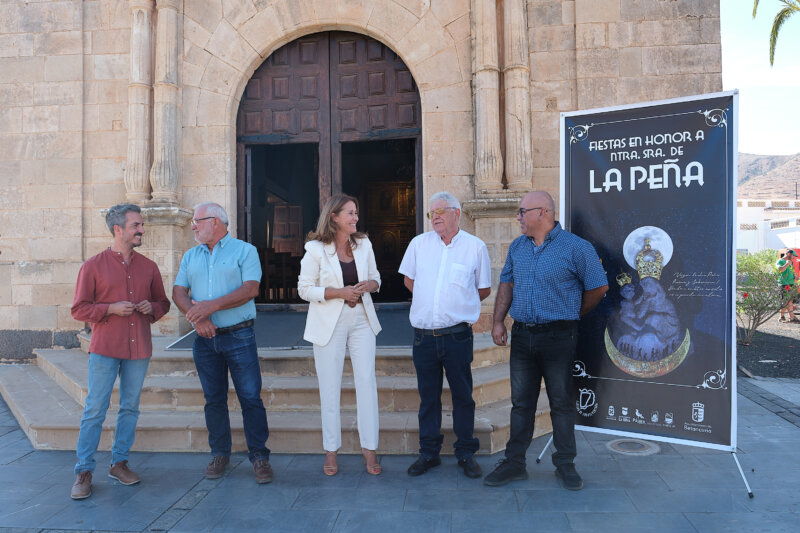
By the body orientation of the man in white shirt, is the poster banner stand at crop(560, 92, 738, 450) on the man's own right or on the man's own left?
on the man's own left

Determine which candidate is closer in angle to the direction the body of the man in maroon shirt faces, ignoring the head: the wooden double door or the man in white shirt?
the man in white shirt

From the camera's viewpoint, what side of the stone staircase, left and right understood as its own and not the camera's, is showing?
front

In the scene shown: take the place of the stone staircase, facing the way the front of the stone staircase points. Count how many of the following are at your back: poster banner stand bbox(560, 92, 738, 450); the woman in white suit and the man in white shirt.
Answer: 0

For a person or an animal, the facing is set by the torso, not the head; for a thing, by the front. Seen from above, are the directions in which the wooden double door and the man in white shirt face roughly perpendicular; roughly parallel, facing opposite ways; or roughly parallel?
roughly parallel

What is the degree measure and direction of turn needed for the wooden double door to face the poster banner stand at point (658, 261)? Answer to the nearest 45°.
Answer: approximately 45° to its left

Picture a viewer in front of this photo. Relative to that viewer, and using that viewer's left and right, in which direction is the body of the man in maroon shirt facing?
facing the viewer and to the right of the viewer

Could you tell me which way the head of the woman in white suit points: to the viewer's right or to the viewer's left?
to the viewer's right

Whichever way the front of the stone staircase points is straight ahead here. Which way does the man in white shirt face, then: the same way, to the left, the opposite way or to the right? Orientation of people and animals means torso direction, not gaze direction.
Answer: the same way

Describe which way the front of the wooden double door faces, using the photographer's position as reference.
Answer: facing the viewer

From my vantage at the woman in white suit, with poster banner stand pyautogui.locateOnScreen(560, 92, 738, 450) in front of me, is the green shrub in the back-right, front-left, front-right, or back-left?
front-left

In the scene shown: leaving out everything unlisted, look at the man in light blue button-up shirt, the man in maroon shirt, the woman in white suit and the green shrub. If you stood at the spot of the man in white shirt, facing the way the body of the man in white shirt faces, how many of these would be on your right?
3

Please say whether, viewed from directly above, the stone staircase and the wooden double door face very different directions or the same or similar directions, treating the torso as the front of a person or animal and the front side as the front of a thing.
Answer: same or similar directions

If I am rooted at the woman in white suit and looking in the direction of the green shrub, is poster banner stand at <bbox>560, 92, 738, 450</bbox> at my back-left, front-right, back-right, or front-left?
front-right

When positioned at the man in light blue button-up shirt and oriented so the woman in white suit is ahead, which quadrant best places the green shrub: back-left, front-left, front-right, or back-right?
front-left

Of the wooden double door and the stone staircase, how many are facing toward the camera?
2

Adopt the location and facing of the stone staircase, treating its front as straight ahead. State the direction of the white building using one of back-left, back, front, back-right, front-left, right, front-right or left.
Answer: back-left

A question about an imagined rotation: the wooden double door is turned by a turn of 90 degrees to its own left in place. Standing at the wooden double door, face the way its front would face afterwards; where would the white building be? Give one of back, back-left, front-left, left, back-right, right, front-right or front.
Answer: front-left

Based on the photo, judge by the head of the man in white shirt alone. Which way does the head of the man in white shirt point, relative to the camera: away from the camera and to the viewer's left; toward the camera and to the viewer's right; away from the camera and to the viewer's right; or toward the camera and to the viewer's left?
toward the camera and to the viewer's left
